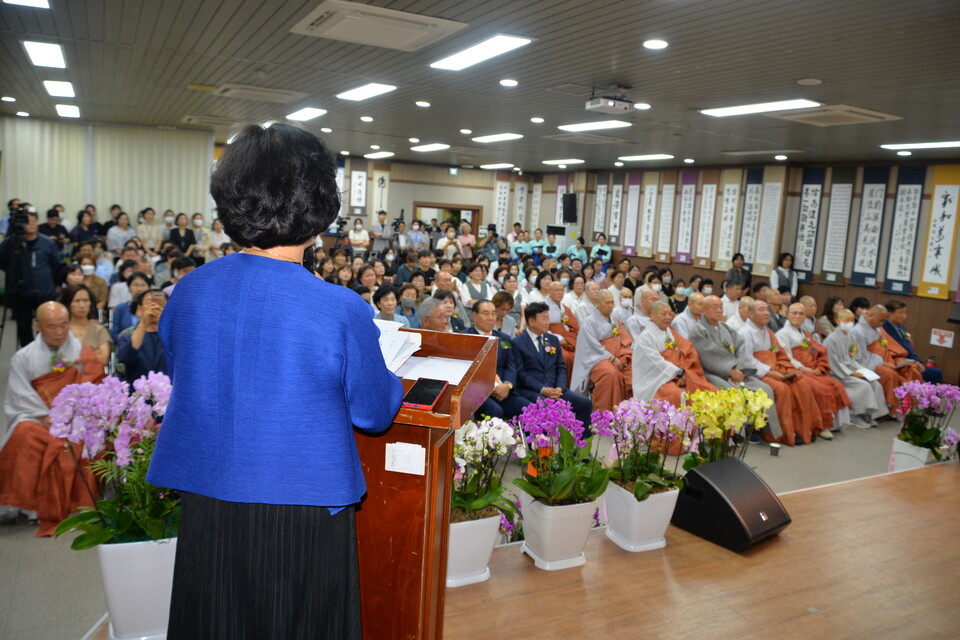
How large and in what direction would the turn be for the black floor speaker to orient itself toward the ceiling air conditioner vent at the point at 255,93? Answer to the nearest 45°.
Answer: approximately 180°

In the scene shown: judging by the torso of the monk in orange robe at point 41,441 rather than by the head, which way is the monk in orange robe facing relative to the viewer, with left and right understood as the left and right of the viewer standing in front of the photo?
facing the viewer and to the right of the viewer

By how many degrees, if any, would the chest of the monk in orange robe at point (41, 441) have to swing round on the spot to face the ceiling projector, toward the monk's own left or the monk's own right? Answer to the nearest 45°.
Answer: approximately 45° to the monk's own left

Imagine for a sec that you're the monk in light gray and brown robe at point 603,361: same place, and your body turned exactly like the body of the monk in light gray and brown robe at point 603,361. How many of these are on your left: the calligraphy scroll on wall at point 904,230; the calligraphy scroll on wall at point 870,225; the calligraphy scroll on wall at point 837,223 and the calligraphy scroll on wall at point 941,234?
4

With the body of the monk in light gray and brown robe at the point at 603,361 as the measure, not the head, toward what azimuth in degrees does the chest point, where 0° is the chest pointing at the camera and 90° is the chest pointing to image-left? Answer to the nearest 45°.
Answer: approximately 315°

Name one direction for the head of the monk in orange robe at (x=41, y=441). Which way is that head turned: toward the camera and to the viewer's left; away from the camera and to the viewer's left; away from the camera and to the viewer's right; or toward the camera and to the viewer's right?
toward the camera and to the viewer's right

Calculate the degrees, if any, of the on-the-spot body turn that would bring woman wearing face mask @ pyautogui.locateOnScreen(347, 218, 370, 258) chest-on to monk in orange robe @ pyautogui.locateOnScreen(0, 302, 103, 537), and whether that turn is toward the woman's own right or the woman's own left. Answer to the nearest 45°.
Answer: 0° — they already face them

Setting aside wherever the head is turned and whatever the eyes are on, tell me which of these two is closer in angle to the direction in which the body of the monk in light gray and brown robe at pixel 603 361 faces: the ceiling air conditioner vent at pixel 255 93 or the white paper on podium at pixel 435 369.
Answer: the white paper on podium

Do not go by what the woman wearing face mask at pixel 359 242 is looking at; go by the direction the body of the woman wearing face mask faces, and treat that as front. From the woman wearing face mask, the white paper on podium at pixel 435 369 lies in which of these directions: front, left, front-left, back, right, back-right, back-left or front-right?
front

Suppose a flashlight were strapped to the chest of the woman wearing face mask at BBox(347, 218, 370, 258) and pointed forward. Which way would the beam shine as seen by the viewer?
toward the camera

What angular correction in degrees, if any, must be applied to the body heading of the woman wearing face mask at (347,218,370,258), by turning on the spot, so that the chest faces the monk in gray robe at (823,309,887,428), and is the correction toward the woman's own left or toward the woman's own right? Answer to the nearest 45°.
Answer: approximately 45° to the woman's own left
